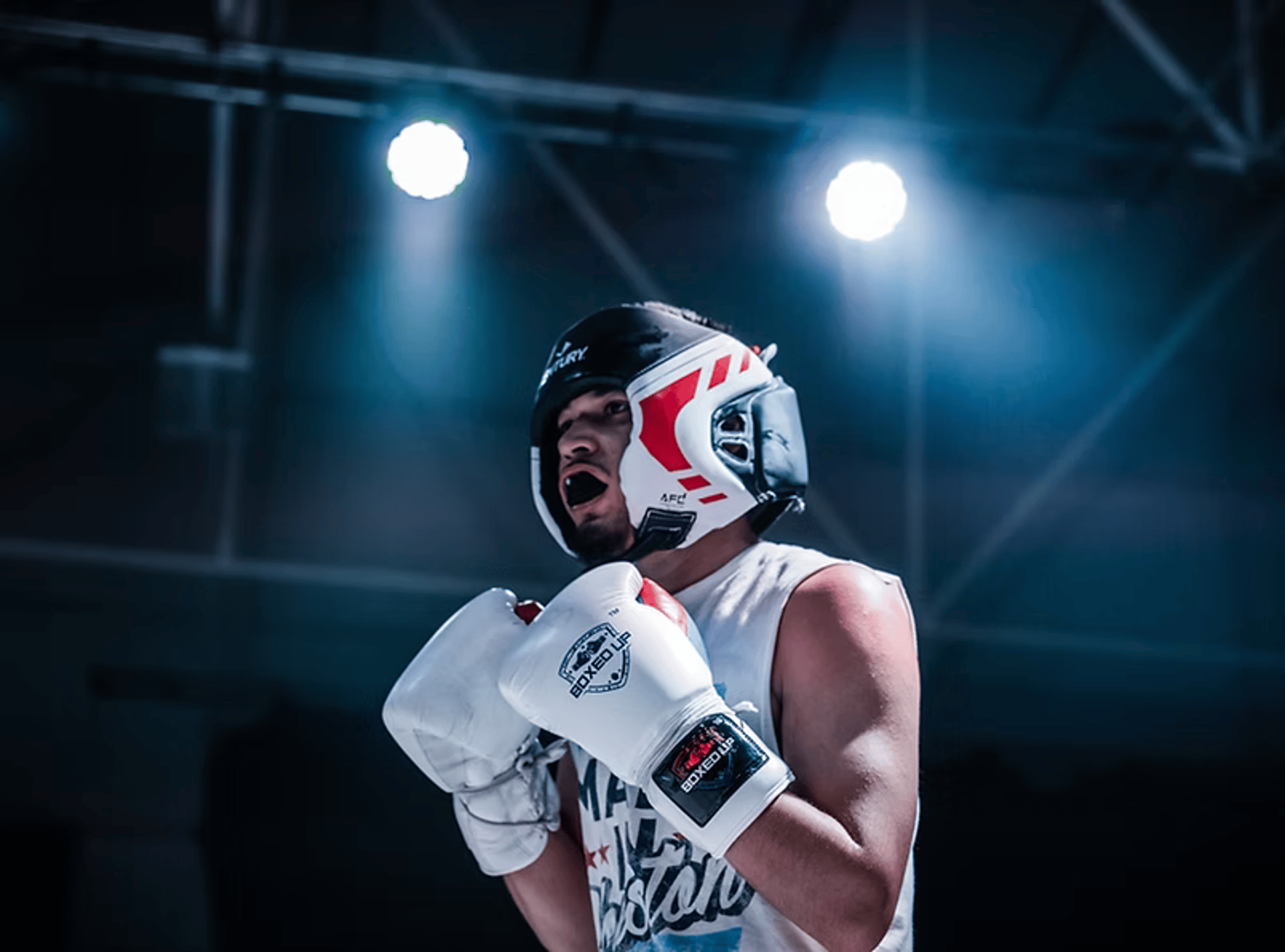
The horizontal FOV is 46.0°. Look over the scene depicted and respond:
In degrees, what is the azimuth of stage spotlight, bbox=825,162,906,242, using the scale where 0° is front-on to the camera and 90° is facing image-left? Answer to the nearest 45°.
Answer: approximately 0°

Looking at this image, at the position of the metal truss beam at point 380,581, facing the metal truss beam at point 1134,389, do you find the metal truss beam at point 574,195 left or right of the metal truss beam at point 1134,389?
right

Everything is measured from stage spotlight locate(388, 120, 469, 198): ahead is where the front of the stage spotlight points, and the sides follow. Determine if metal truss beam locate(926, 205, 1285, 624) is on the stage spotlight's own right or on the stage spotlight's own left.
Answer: on the stage spotlight's own left

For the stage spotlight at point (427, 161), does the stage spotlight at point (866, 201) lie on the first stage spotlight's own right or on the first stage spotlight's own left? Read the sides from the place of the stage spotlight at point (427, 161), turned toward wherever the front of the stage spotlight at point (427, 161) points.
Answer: on the first stage spotlight's own left

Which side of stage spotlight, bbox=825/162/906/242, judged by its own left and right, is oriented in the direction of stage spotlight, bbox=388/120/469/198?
right

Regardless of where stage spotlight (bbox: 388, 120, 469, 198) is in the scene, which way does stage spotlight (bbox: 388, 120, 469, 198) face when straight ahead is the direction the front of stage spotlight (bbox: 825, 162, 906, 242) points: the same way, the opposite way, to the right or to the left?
the same way

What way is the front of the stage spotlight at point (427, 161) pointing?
toward the camera

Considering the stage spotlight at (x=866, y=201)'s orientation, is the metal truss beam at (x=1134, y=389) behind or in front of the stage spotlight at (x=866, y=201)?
behind

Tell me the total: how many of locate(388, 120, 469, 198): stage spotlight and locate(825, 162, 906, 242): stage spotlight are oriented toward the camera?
2
